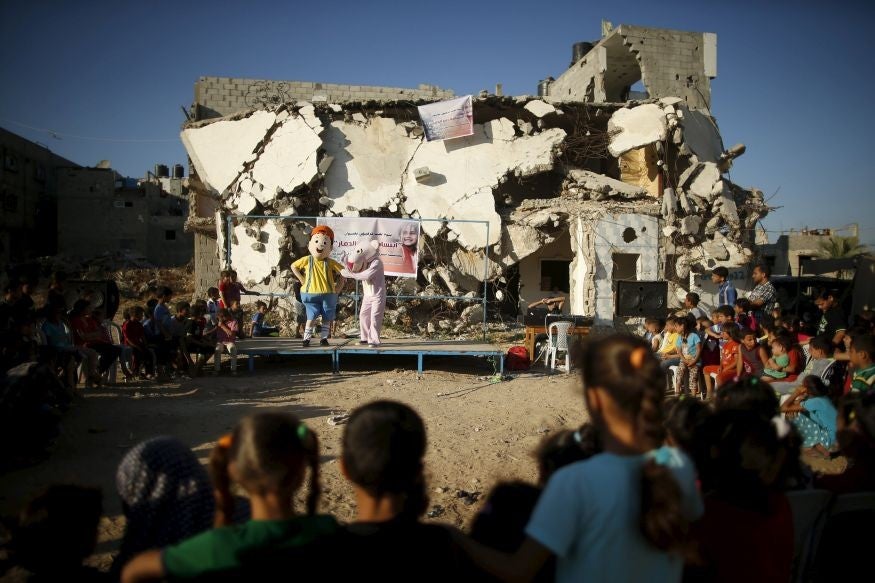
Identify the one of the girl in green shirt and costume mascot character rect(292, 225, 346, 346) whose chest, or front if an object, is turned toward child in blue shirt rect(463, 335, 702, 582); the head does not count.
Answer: the costume mascot character

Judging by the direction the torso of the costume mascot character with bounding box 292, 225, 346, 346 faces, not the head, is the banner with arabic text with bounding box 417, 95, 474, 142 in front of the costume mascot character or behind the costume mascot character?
behind

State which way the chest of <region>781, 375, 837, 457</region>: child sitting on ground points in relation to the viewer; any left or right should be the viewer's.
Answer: facing to the left of the viewer

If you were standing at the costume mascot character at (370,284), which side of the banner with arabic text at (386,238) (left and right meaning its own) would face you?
front

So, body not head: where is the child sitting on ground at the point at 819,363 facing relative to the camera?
to the viewer's left

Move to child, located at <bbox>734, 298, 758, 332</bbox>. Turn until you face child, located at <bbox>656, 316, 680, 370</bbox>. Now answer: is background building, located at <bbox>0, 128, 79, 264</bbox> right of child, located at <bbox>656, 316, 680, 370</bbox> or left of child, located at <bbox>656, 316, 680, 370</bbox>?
right

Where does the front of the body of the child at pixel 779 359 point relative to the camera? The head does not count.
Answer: to the viewer's left

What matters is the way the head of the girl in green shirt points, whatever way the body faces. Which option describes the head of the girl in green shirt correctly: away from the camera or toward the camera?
away from the camera

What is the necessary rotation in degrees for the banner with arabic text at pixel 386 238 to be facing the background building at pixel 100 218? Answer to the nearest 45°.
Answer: approximately 135° to its right

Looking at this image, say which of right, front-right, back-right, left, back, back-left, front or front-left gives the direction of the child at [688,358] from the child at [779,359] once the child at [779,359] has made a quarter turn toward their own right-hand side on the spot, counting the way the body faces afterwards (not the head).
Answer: front-left

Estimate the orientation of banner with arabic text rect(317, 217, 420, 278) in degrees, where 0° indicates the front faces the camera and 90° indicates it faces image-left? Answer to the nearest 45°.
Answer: approximately 0°

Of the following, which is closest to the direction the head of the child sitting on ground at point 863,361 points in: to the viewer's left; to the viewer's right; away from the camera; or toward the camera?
to the viewer's left
